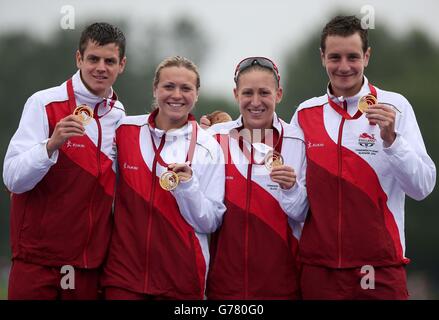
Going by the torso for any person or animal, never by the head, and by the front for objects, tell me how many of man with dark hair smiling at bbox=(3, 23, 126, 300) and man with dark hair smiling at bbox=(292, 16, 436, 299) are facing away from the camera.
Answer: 0

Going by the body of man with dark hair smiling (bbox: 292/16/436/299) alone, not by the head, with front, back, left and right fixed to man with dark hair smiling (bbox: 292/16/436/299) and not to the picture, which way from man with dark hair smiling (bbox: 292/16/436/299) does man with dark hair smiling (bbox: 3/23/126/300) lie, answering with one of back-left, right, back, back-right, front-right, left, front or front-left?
right

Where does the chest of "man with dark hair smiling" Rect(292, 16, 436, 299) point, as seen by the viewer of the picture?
toward the camera

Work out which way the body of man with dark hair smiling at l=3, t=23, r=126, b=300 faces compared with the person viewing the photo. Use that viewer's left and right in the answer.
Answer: facing the viewer and to the right of the viewer

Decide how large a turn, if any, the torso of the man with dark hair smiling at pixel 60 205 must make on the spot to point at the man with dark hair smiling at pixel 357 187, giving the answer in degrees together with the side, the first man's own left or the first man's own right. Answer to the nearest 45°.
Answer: approximately 45° to the first man's own left
